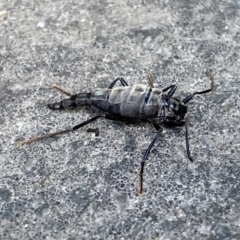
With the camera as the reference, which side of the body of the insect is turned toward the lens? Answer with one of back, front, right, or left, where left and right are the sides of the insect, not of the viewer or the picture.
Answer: right
